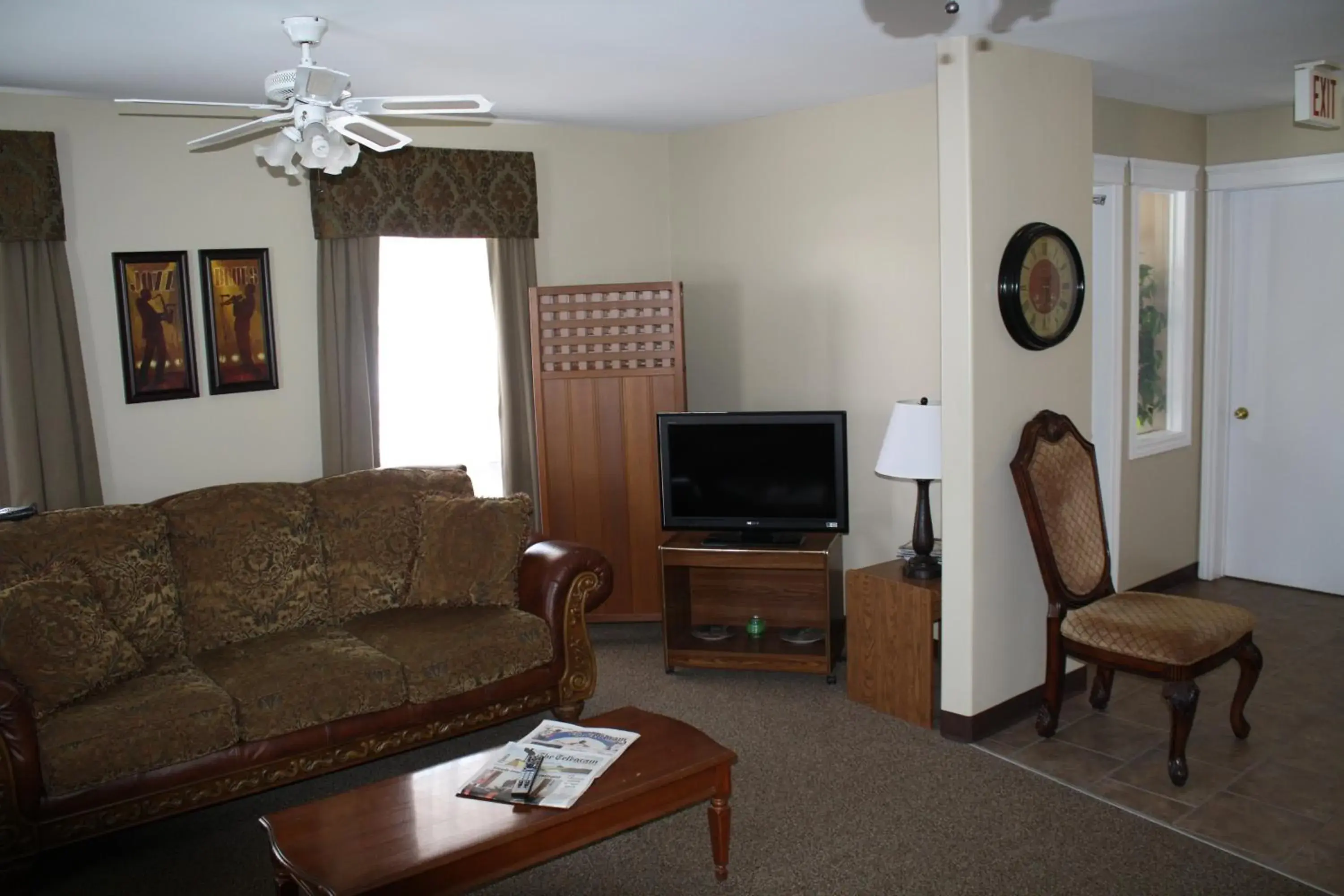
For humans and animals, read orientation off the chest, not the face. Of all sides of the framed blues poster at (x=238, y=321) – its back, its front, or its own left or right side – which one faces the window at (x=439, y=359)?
left

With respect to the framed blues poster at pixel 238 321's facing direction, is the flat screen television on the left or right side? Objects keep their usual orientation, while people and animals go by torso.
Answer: on its left

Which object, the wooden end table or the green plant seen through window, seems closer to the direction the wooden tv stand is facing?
the wooden end table

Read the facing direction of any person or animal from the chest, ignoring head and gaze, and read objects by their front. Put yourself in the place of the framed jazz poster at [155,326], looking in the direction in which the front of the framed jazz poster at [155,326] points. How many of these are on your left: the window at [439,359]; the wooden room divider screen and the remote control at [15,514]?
2

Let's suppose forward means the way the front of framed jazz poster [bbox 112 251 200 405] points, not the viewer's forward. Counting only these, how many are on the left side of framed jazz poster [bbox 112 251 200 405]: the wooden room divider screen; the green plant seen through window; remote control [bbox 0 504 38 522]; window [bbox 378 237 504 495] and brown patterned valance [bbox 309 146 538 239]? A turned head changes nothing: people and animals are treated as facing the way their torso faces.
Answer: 4

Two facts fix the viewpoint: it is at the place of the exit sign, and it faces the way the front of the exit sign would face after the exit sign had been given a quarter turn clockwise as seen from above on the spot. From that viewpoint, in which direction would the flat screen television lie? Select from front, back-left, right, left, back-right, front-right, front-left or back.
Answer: front-right

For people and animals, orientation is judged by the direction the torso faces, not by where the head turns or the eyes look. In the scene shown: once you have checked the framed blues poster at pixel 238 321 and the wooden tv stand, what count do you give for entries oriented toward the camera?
2
